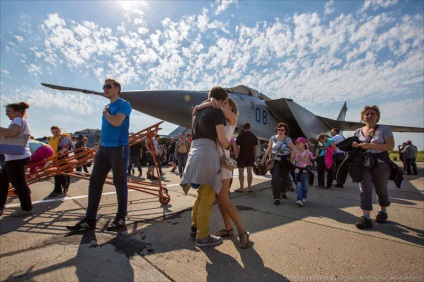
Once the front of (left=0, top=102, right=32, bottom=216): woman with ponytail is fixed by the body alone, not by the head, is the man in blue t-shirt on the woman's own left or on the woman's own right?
on the woman's own left

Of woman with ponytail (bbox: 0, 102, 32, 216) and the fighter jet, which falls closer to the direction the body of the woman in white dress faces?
the woman with ponytail
